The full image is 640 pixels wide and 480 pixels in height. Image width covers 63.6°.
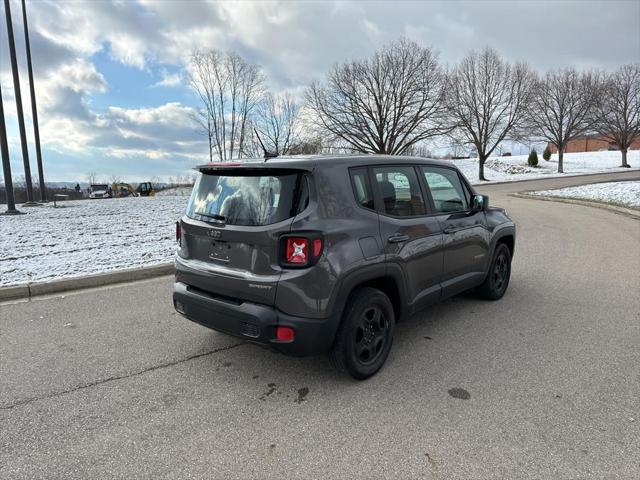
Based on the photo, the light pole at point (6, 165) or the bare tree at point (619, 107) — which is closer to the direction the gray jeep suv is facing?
the bare tree

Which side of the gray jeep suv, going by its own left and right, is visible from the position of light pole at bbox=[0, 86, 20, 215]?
left

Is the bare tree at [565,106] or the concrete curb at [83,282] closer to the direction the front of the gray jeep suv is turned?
the bare tree

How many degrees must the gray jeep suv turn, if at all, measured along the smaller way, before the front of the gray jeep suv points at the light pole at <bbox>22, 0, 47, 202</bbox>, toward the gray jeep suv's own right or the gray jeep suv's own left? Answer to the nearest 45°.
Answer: approximately 90° to the gray jeep suv's own left

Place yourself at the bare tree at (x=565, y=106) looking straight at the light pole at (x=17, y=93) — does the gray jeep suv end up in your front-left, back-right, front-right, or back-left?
front-left

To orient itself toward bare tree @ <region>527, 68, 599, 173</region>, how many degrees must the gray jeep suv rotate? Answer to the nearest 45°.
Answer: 0° — it already faces it

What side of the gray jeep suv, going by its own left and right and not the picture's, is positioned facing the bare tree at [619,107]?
front

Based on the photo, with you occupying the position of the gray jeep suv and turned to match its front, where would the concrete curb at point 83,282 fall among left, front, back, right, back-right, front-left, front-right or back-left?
left

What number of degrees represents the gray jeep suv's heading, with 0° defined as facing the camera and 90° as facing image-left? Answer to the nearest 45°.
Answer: approximately 225°

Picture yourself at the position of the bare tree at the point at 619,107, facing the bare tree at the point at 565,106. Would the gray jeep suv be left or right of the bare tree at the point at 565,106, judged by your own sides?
left

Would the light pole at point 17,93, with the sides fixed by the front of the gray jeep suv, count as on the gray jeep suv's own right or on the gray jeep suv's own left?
on the gray jeep suv's own left

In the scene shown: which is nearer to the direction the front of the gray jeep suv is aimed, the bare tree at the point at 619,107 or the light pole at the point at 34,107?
the bare tree
